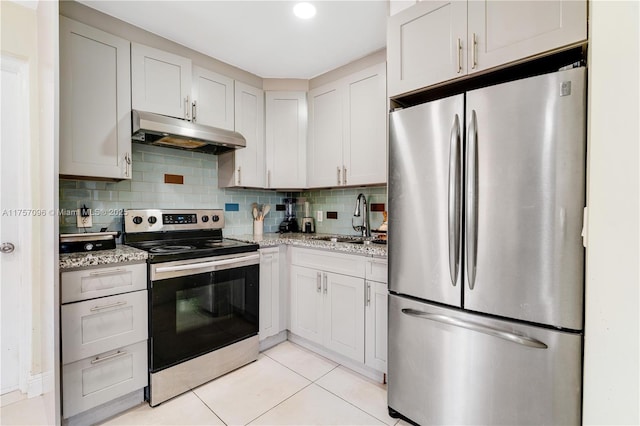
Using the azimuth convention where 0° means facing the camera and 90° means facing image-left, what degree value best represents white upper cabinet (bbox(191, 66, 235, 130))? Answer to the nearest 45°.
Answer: approximately 315°

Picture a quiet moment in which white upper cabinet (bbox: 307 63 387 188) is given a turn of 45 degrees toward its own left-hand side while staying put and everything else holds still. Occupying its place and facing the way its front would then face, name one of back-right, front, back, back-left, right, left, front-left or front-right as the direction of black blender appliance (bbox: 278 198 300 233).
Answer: back-right

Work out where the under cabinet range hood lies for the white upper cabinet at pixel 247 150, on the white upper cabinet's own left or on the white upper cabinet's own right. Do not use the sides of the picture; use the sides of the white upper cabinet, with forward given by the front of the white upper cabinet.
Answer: on the white upper cabinet's own right

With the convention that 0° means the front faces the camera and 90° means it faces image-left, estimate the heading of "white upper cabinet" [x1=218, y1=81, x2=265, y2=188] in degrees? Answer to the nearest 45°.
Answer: approximately 315°
